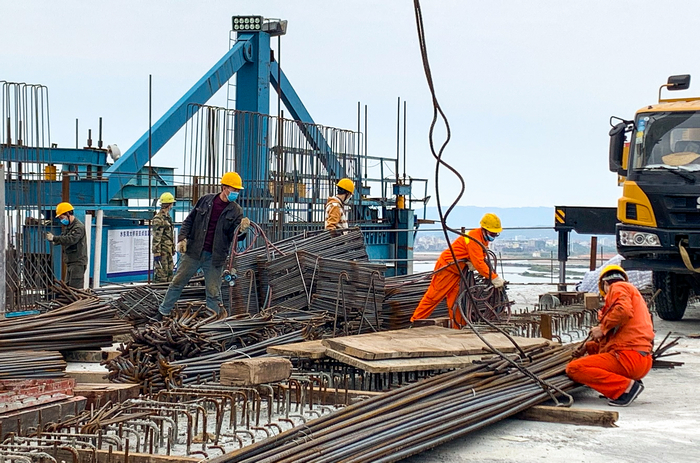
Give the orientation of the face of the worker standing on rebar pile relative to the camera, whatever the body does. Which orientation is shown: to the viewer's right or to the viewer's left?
to the viewer's right

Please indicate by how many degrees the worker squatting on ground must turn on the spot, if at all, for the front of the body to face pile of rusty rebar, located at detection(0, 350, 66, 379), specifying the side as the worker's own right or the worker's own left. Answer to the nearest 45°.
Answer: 0° — they already face it

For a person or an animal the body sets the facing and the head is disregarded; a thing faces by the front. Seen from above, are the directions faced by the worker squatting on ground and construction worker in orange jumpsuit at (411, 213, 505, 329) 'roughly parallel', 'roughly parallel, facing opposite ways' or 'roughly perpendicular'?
roughly parallel, facing opposite ways

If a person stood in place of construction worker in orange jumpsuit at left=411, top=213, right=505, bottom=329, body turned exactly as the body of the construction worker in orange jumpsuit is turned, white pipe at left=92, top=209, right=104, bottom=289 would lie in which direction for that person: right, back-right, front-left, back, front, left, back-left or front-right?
back-left

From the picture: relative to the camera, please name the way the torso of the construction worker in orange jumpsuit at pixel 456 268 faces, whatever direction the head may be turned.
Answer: to the viewer's right

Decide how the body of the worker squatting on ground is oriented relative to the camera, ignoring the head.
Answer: to the viewer's left

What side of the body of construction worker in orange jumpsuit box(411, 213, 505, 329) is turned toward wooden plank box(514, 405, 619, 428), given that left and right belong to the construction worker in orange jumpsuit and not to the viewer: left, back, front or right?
right

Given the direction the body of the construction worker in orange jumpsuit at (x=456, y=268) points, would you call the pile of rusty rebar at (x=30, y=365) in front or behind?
behind

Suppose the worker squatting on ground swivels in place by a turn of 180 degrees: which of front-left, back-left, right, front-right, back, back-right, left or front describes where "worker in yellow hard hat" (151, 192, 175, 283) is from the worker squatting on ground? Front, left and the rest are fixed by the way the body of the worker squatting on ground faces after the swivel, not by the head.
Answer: back-left

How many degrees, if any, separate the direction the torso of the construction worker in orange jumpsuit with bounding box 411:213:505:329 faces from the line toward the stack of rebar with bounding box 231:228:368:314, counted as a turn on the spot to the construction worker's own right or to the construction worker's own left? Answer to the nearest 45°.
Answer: approximately 135° to the construction worker's own left

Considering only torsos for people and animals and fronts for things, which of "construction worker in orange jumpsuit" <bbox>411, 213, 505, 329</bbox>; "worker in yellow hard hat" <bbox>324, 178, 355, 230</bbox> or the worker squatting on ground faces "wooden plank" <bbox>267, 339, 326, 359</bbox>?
the worker squatting on ground

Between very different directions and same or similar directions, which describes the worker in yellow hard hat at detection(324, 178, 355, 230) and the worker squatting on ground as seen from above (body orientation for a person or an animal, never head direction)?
very different directions
